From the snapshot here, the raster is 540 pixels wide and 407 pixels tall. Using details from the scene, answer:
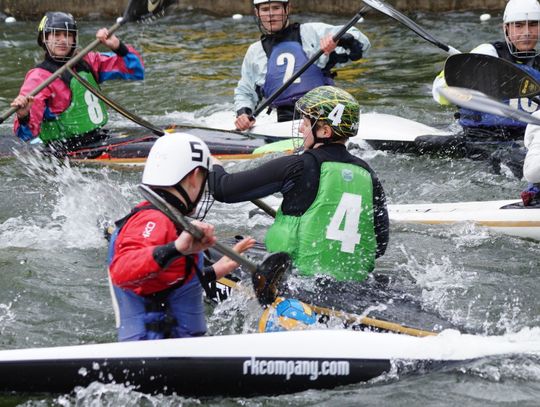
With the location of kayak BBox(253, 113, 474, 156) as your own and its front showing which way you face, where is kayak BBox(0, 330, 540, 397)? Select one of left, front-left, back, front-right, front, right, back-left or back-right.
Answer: right

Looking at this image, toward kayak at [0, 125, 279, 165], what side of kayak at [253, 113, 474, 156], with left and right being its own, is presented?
front

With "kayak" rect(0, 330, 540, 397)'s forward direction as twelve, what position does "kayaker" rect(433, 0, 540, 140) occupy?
The kayaker is roughly at 10 o'clock from the kayak.

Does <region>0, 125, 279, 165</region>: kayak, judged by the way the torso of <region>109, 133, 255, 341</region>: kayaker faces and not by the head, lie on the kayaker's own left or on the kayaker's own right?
on the kayaker's own left

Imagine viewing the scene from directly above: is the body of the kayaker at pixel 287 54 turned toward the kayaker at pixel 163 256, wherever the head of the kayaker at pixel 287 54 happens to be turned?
yes

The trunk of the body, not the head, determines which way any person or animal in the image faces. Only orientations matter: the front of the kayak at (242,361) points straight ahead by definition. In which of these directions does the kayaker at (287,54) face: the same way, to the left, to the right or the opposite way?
to the right

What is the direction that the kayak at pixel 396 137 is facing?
to the viewer's left

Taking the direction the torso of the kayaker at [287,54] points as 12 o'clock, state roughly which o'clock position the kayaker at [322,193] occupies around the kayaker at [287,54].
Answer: the kayaker at [322,193] is roughly at 12 o'clock from the kayaker at [287,54].

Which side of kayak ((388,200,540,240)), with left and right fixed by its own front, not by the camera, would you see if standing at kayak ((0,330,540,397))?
left

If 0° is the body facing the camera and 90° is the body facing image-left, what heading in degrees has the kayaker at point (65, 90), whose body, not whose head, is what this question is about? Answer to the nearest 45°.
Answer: approximately 315°
